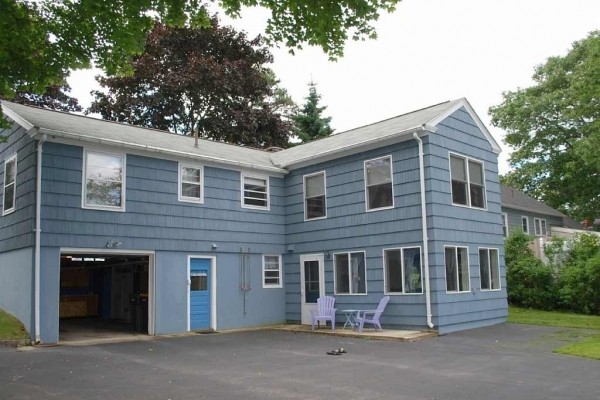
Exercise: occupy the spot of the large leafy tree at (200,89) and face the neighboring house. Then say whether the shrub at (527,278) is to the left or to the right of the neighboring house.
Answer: right

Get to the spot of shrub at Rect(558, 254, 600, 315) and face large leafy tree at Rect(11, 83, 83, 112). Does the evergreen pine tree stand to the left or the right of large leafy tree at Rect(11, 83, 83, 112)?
right

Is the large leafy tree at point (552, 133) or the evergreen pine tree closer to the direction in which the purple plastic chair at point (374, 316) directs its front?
the evergreen pine tree

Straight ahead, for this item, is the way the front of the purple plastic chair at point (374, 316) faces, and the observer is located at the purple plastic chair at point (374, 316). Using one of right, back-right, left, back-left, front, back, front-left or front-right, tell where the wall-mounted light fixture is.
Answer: front

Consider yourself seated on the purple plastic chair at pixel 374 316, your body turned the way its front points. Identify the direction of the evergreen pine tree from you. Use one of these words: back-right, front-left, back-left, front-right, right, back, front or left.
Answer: right

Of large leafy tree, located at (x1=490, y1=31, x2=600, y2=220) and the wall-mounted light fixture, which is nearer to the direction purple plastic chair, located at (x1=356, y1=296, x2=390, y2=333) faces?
the wall-mounted light fixture

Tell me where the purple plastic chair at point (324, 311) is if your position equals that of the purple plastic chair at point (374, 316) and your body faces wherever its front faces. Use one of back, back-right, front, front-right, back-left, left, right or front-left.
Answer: front-right
